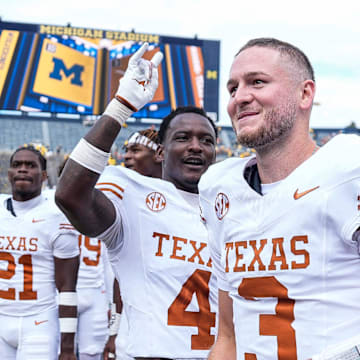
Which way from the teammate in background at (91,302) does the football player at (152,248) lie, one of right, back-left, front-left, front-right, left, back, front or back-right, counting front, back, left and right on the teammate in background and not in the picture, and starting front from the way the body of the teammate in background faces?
front-left

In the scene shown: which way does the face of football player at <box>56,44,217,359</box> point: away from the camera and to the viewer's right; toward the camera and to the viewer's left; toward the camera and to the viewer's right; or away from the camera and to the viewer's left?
toward the camera and to the viewer's right

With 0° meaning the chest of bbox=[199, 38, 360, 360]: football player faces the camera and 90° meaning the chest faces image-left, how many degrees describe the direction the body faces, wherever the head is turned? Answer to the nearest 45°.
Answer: approximately 45°

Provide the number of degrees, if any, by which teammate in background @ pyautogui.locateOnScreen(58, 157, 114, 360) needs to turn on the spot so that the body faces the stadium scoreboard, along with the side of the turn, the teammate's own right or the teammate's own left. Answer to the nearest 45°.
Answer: approximately 135° to the teammate's own right

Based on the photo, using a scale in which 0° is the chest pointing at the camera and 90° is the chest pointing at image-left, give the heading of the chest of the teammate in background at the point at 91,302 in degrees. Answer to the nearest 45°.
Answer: approximately 45°

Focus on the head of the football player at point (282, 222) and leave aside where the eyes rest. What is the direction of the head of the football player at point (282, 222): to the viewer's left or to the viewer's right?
to the viewer's left
